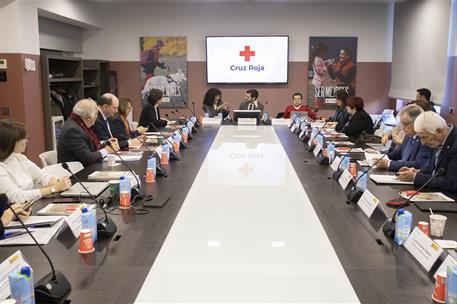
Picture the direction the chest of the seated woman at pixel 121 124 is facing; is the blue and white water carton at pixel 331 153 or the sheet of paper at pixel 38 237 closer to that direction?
the blue and white water carton

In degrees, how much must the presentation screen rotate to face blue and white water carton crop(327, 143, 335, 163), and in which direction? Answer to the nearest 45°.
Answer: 0° — it already faces it

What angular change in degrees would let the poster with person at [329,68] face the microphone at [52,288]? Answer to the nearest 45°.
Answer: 0° — it already faces it

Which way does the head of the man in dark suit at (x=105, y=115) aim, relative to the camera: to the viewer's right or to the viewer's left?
to the viewer's right

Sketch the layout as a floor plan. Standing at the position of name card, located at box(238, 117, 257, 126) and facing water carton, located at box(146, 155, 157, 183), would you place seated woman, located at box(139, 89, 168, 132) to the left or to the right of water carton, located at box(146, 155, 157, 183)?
right

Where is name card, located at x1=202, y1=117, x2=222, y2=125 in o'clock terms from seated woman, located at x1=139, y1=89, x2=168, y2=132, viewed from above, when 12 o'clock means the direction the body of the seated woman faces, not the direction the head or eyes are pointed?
The name card is roughly at 11 o'clock from the seated woman.

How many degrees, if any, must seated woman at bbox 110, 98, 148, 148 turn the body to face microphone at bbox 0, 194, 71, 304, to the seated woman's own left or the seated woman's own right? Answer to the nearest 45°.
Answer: approximately 90° to the seated woman's own right

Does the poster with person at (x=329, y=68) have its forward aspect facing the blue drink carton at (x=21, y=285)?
yes

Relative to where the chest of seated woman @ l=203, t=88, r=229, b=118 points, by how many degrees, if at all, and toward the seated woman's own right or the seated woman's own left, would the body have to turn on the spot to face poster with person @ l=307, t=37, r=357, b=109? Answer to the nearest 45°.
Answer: approximately 90° to the seated woman's own left

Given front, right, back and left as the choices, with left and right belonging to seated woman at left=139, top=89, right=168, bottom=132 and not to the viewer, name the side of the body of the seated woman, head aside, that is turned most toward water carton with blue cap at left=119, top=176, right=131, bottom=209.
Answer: right

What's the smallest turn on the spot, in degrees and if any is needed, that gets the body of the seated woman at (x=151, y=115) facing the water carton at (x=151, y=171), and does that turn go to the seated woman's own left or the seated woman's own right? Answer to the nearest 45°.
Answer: approximately 90° to the seated woman's own right

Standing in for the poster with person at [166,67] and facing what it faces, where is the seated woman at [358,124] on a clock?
The seated woman is roughly at 11 o'clock from the poster with person.

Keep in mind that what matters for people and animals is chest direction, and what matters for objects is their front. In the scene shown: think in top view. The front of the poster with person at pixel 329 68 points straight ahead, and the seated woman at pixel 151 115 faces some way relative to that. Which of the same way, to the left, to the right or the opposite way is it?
to the left

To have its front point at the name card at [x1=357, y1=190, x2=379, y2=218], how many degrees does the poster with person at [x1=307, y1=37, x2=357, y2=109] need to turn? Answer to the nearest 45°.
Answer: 0° — it already faces it
